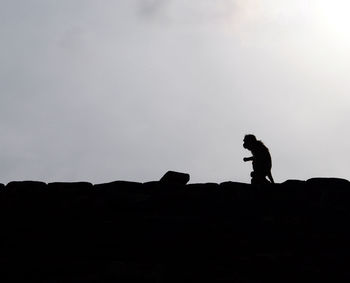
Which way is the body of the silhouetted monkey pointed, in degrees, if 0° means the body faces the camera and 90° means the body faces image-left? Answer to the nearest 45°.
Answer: approximately 90°

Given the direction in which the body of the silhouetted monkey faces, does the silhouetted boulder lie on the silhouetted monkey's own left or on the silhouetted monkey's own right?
on the silhouetted monkey's own left
